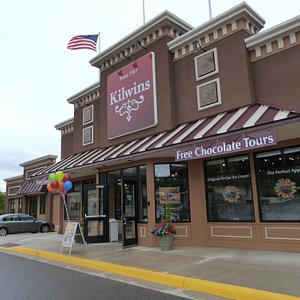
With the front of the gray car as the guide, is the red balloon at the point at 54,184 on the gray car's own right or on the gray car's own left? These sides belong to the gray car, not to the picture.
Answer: on the gray car's own right

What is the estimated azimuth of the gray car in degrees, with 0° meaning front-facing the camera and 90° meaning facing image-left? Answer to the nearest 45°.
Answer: approximately 270°

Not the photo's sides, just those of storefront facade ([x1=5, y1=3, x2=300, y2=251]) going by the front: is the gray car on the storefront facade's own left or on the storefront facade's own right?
on the storefront facade's own right

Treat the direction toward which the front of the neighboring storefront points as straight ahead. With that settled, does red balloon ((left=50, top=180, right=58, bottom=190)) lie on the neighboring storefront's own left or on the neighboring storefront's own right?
on the neighboring storefront's own left

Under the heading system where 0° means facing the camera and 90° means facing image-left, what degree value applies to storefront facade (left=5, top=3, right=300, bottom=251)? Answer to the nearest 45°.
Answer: approximately 45°
